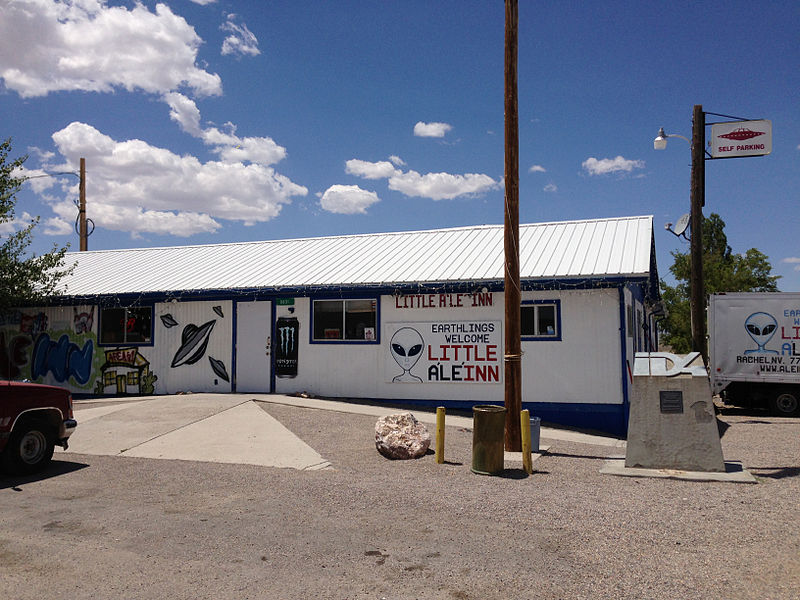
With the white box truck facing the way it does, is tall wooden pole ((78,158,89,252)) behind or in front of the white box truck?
behind

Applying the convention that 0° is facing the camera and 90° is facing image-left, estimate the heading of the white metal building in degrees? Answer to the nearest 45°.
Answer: approximately 45°

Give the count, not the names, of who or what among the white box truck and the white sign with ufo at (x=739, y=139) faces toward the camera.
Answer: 1

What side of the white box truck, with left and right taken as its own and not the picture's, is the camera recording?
right

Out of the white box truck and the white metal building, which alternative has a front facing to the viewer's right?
the white box truck

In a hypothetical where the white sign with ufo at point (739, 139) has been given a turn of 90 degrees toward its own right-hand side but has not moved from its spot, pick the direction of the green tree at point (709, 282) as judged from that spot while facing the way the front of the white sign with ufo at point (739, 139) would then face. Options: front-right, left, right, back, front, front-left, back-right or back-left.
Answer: right

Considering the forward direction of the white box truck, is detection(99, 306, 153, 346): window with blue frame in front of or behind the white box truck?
behind

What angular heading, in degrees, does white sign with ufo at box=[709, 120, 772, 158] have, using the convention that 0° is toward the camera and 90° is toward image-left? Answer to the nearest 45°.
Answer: approximately 0°

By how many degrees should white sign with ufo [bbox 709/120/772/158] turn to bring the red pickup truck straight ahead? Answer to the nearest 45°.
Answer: approximately 45° to its right

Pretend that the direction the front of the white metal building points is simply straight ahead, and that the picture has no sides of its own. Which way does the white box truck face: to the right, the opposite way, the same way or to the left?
to the left

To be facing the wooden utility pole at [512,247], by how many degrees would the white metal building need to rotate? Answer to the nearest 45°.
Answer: approximately 45° to its left

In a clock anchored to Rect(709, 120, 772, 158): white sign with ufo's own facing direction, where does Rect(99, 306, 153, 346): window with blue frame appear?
The window with blue frame is roughly at 2 o'clock from the white sign with ufo.

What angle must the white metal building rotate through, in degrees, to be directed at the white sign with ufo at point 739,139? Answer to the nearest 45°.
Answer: approximately 135° to its left

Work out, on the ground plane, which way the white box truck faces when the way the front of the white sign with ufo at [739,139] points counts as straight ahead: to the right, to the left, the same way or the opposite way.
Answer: to the left
